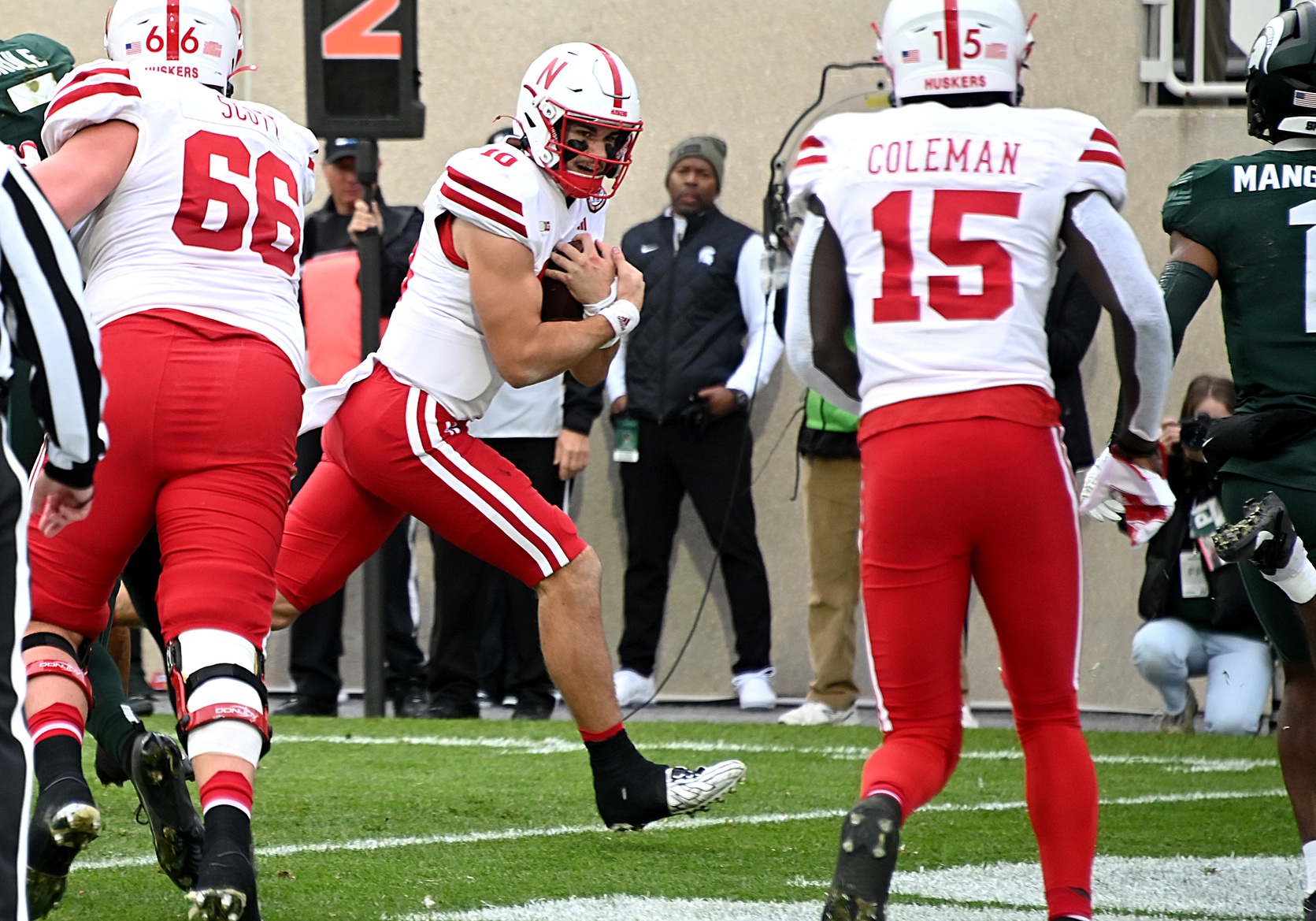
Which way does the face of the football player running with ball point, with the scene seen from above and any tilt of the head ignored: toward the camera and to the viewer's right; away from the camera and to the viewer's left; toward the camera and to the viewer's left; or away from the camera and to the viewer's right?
toward the camera and to the viewer's right

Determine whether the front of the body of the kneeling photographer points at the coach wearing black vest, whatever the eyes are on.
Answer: no

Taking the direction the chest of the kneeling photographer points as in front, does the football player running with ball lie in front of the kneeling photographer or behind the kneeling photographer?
in front

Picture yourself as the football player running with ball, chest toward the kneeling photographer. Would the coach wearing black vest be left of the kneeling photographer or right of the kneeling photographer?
left

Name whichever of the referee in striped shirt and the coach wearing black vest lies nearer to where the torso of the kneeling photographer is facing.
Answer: the referee in striped shirt

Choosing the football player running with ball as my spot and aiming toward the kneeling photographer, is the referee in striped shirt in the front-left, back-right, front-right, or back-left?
back-right

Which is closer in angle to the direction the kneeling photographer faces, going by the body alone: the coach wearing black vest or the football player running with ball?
the football player running with ball

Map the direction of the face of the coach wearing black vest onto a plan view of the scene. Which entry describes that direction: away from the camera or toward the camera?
toward the camera

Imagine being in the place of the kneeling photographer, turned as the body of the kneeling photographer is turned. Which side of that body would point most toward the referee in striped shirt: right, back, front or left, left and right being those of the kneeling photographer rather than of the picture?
front
